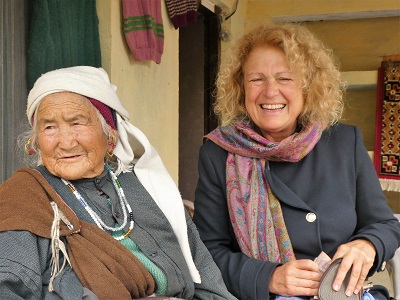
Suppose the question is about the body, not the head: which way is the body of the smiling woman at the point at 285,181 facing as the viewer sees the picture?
toward the camera

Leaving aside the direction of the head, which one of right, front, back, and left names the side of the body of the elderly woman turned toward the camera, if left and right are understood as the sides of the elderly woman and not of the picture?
front

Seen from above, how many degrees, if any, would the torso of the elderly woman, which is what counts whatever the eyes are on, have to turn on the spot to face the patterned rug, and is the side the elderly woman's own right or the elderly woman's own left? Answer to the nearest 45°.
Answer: approximately 135° to the elderly woman's own left

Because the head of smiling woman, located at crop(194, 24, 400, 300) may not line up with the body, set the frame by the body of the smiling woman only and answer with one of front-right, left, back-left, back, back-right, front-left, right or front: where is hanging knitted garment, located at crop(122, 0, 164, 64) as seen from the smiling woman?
back-right

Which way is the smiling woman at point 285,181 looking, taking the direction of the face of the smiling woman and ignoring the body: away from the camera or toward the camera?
toward the camera

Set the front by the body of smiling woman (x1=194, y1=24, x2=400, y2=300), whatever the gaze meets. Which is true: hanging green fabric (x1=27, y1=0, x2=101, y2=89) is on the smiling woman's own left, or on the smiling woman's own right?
on the smiling woman's own right

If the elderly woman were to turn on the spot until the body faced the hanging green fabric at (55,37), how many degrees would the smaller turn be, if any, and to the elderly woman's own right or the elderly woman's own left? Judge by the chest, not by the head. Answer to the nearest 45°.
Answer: approximately 180°

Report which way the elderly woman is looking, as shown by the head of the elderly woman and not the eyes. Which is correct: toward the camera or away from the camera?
toward the camera

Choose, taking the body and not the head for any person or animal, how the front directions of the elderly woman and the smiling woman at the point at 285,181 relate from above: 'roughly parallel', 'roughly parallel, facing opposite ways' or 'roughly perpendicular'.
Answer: roughly parallel

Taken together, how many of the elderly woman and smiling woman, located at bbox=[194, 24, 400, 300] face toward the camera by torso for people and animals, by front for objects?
2
